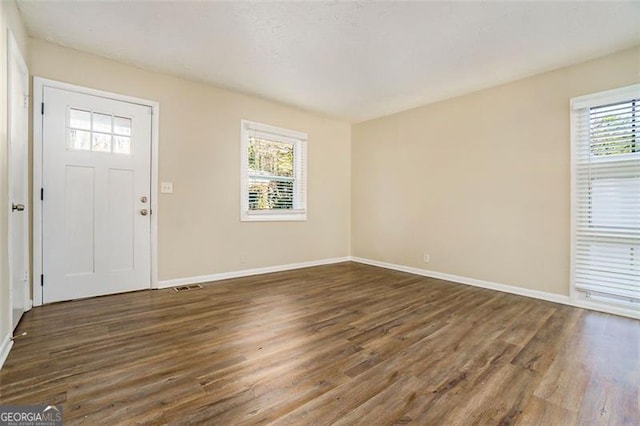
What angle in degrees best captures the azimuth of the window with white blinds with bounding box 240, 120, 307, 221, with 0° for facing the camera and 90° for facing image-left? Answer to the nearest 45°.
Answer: approximately 315°

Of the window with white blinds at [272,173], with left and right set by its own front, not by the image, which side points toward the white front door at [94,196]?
right

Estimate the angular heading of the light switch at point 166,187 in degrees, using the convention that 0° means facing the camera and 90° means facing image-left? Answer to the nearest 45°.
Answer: approximately 0°

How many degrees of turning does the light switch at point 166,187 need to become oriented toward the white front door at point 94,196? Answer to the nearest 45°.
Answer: approximately 90° to its right

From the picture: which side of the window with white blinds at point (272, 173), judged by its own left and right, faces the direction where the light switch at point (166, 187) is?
right

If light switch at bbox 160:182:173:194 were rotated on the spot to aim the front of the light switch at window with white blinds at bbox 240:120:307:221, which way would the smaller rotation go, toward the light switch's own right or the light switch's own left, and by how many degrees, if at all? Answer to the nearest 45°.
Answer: approximately 90° to the light switch's own left
